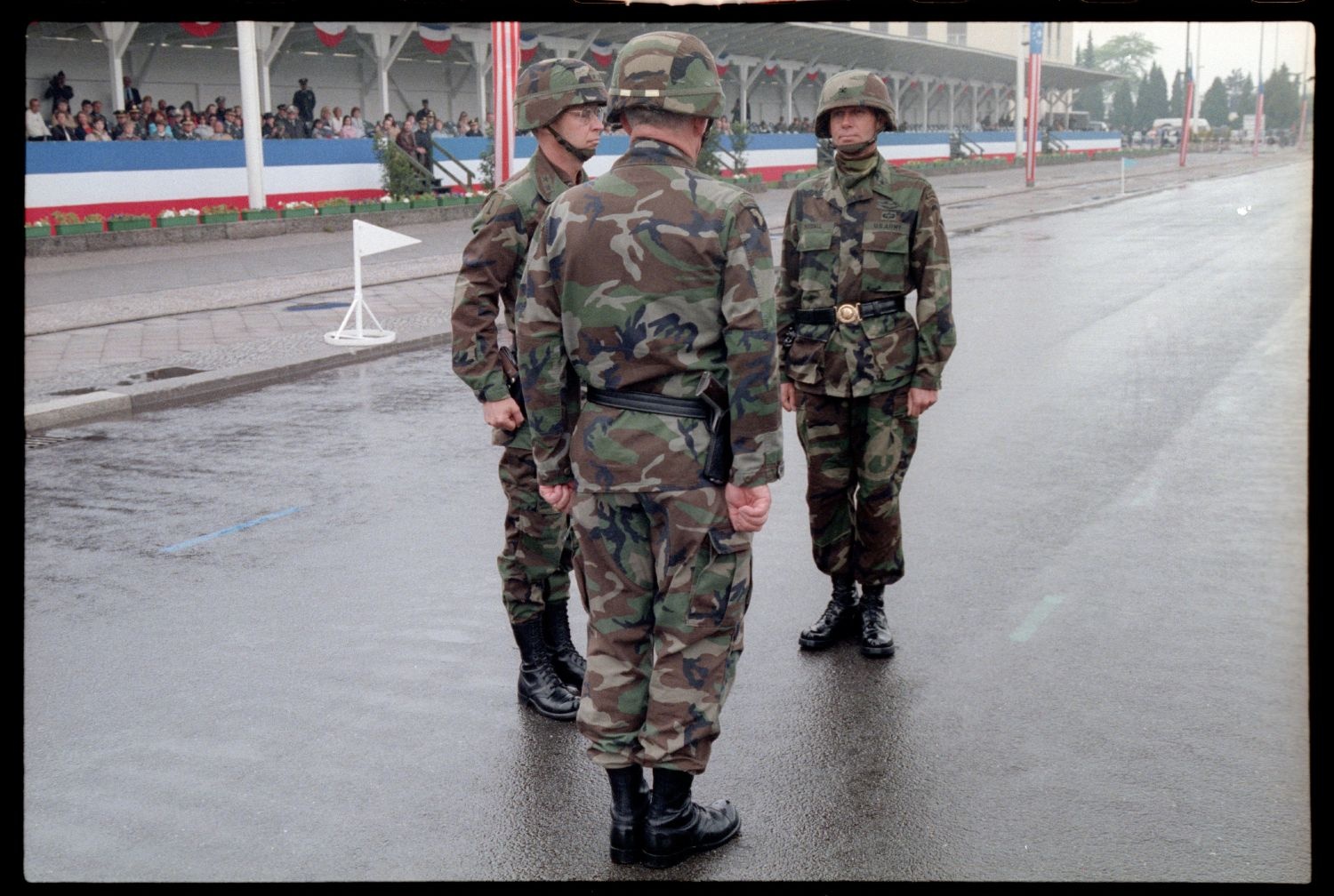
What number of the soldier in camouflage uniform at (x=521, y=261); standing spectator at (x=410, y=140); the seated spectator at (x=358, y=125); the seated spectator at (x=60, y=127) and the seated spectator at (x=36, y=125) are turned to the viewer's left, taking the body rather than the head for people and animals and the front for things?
0

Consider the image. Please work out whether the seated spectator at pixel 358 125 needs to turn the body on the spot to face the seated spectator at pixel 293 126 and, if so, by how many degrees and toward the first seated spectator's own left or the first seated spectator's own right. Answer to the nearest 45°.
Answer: approximately 90° to the first seated spectator's own right

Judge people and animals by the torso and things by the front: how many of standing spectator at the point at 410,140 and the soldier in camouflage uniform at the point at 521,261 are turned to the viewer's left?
0

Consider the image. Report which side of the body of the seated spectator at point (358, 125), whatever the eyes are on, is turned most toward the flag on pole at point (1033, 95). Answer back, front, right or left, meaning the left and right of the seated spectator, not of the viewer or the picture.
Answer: left

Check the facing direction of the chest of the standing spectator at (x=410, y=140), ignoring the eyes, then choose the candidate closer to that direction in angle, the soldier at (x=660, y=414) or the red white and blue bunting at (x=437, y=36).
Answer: the soldier

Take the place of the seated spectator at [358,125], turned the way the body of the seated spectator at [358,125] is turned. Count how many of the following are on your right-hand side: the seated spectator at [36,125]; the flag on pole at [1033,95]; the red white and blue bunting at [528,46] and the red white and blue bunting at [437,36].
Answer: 1

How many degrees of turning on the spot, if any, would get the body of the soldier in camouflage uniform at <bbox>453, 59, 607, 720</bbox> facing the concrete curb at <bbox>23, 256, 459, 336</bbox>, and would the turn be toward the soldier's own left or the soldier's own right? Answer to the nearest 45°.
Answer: approximately 135° to the soldier's own left

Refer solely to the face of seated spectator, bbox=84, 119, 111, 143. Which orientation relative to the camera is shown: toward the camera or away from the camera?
toward the camera

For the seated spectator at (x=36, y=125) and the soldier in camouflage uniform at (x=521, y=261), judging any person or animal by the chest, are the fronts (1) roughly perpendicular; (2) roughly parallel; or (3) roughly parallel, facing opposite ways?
roughly parallel

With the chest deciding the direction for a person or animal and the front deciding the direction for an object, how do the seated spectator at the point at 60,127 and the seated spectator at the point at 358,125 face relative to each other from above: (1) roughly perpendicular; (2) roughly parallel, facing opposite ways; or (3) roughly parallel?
roughly parallel

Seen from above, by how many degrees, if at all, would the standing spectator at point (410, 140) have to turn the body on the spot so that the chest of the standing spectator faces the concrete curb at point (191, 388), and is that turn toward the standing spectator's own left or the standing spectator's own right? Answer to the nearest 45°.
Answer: approximately 45° to the standing spectator's own right

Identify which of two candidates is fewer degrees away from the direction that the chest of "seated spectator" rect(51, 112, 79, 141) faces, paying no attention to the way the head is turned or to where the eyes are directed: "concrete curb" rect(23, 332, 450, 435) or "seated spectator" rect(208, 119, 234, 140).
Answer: the concrete curb

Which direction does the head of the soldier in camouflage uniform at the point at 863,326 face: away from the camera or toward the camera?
toward the camera

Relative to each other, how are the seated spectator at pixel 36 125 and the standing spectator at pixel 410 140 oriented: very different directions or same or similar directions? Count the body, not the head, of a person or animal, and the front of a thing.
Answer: same or similar directions

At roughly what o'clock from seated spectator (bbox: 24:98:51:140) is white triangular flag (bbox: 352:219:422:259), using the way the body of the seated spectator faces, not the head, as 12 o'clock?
The white triangular flag is roughly at 1 o'clock from the seated spectator.

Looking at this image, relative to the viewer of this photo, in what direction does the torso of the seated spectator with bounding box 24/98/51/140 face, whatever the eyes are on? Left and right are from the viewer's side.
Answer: facing the viewer and to the right of the viewer
